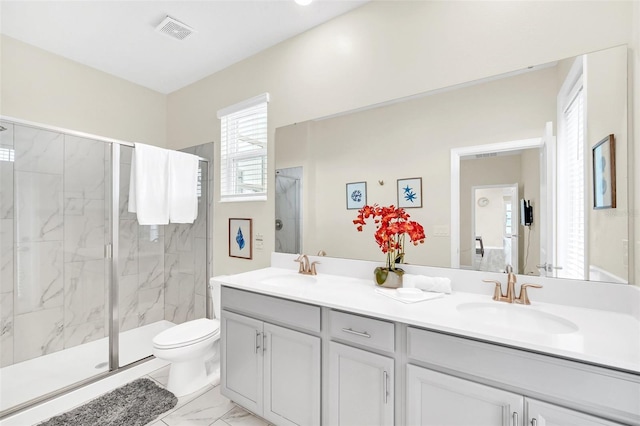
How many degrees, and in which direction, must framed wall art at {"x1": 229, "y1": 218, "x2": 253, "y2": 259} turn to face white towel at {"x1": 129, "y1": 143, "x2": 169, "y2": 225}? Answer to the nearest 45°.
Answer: approximately 45° to its right

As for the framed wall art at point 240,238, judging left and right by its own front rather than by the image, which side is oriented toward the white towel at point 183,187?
right

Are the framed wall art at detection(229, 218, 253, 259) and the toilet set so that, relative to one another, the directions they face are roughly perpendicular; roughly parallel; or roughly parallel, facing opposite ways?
roughly parallel

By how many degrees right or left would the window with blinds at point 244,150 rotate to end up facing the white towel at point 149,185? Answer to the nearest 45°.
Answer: approximately 45° to its right

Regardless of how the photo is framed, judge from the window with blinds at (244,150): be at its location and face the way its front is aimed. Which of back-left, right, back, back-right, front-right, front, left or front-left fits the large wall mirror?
left

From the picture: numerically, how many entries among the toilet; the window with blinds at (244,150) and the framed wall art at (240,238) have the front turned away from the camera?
0

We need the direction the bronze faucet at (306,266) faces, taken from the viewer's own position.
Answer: facing the viewer and to the left of the viewer

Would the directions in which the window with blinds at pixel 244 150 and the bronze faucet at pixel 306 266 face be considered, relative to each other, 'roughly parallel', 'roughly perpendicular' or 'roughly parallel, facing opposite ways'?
roughly parallel

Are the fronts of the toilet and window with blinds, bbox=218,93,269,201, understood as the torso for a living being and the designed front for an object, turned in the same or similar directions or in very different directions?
same or similar directions

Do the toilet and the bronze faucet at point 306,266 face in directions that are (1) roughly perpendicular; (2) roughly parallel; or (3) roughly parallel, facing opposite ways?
roughly parallel

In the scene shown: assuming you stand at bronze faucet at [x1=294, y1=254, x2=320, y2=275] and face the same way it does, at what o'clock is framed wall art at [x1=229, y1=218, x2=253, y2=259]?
The framed wall art is roughly at 3 o'clock from the bronze faucet.

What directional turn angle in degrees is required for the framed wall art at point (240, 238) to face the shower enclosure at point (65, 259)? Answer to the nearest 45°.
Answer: approximately 45° to its right

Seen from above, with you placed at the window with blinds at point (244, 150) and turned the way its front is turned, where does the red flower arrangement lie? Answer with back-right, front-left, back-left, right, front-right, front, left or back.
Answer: left

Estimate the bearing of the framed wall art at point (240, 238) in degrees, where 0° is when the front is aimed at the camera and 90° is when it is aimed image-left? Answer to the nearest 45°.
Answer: approximately 45°
